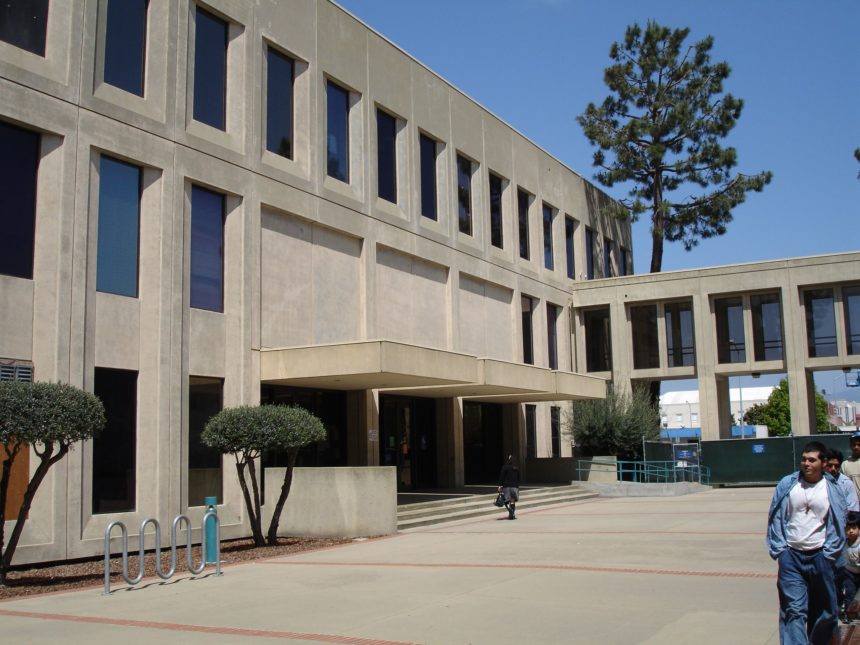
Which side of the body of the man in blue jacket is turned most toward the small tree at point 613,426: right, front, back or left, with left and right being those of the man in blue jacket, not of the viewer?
back

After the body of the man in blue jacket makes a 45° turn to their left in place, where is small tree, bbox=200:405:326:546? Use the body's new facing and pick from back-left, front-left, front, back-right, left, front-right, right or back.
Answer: back

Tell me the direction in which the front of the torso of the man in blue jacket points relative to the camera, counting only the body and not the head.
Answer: toward the camera

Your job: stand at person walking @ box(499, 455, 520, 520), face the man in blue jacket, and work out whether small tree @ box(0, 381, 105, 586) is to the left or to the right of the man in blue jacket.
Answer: right

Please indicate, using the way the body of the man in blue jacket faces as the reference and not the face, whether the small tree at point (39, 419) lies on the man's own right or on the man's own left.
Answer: on the man's own right

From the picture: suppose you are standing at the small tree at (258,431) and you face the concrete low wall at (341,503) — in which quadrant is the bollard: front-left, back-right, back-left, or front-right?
back-right

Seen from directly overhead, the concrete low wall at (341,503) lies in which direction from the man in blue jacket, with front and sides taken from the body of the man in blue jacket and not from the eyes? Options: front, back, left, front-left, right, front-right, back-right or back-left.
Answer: back-right
